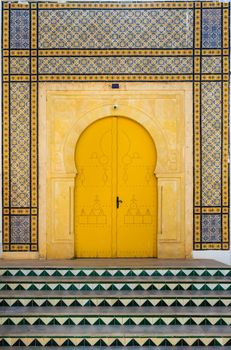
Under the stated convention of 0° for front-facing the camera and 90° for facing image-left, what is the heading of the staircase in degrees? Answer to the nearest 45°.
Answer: approximately 0°

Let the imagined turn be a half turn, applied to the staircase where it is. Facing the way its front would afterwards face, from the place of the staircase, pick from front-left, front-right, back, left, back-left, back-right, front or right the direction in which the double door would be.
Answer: front
